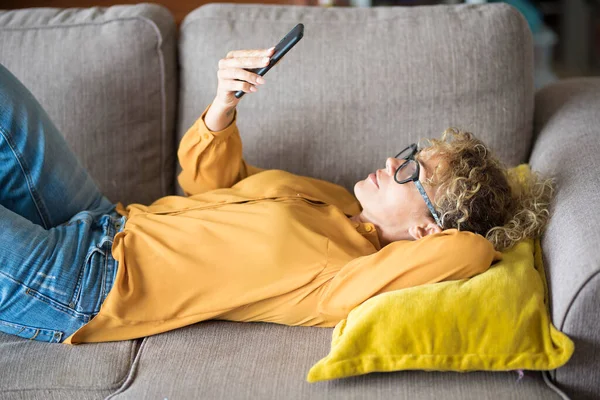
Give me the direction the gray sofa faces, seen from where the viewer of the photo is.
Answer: facing the viewer
